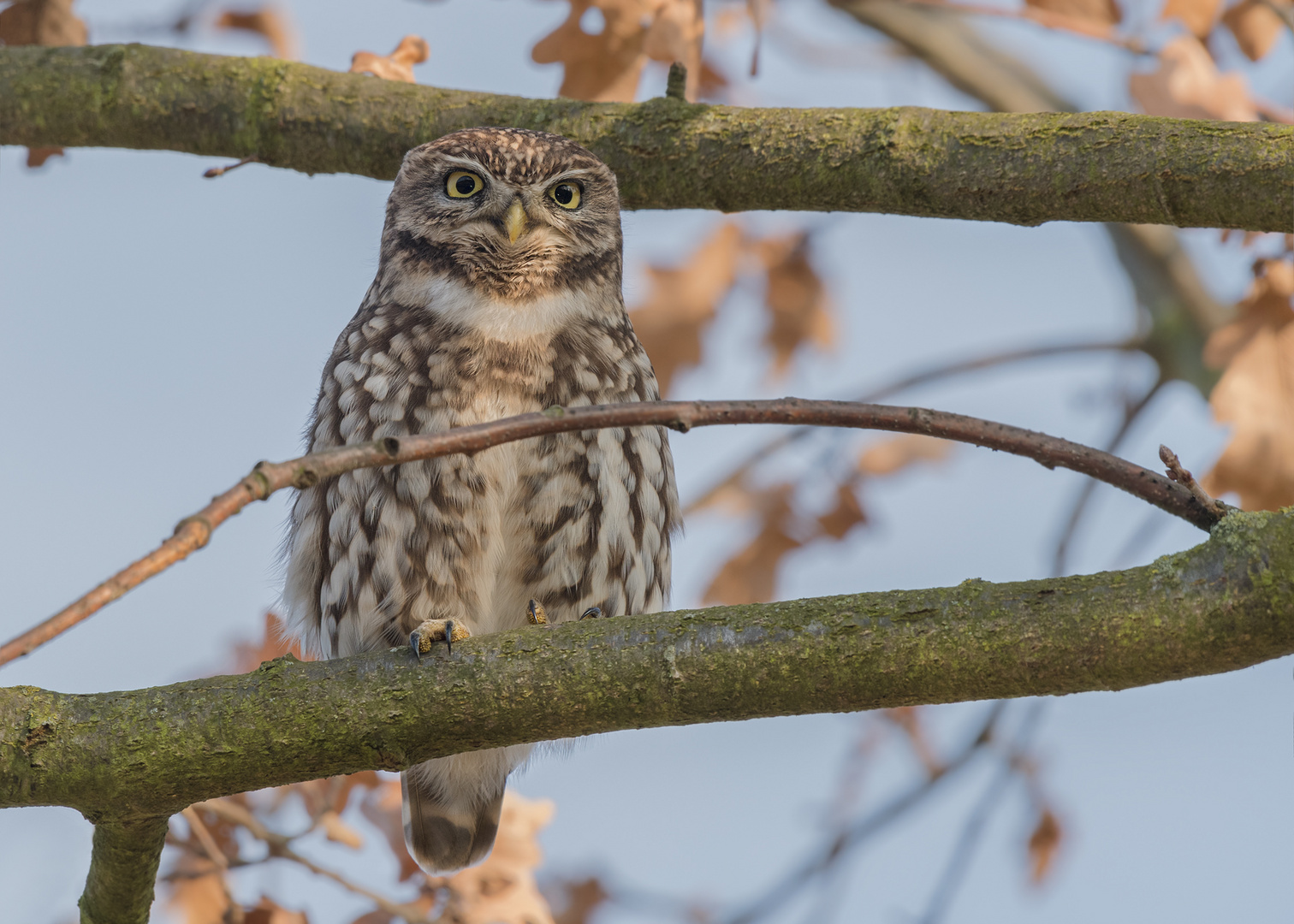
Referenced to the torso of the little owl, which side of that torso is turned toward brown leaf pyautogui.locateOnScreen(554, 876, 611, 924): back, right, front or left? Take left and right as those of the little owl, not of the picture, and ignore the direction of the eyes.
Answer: back

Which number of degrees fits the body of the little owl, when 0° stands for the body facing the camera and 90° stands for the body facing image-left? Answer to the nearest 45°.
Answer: approximately 0°

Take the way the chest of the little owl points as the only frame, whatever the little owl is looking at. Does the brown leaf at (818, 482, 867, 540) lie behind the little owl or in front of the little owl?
behind

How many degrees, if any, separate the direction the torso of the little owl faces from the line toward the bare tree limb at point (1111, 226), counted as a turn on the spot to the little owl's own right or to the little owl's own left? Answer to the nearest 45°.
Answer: approximately 135° to the little owl's own left

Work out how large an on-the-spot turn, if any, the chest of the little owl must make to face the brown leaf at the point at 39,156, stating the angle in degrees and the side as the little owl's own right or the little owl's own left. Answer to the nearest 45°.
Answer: approximately 90° to the little owl's own right

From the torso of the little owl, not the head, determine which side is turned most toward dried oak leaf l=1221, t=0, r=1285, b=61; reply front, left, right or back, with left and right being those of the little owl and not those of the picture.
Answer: back

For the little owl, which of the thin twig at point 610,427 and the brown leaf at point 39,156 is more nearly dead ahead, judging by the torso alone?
the thin twig

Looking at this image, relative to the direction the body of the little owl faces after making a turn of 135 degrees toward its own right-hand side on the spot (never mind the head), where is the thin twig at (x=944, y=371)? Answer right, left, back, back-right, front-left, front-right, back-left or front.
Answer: right
